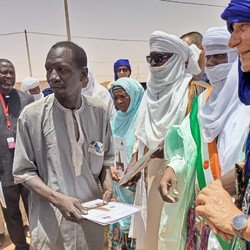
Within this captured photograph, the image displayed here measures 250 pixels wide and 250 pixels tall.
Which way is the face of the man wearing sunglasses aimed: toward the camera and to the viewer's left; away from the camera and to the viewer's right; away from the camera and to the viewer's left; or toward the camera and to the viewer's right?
toward the camera and to the viewer's left

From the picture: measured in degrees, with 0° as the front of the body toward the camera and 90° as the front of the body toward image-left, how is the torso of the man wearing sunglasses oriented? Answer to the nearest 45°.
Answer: approximately 45°
